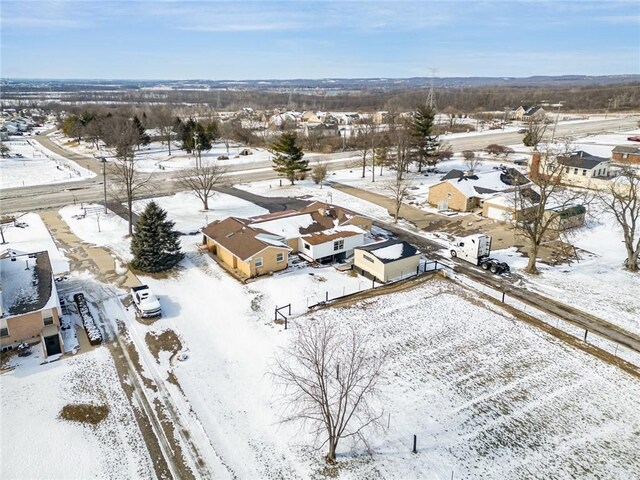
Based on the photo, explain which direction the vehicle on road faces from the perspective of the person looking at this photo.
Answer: facing away from the viewer and to the left of the viewer

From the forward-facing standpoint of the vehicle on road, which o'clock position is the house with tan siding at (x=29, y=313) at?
The house with tan siding is roughly at 9 o'clock from the vehicle on road.

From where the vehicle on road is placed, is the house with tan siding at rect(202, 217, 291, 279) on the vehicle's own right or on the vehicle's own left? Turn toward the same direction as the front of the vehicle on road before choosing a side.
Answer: on the vehicle's own left

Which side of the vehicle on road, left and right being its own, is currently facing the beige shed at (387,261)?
left

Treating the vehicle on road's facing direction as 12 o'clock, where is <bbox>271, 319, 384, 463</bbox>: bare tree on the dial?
The bare tree is roughly at 8 o'clock from the vehicle on road.

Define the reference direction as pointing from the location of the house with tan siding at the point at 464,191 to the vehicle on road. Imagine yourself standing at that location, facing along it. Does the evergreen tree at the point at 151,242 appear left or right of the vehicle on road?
right

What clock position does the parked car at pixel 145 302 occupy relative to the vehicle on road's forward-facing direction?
The parked car is roughly at 9 o'clock from the vehicle on road.

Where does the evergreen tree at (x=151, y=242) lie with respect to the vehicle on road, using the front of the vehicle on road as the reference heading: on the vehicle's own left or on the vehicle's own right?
on the vehicle's own left

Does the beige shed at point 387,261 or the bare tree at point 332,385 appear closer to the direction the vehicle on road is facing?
the beige shed

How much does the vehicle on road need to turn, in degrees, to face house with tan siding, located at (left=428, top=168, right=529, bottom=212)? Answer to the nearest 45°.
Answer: approximately 45° to its right

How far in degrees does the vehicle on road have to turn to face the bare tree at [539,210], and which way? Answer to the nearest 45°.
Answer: approximately 90° to its right
